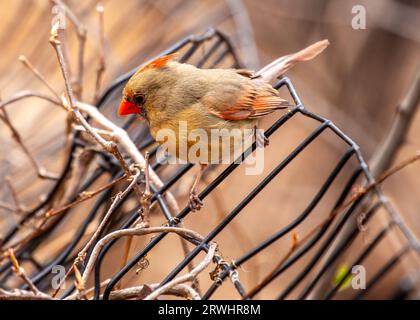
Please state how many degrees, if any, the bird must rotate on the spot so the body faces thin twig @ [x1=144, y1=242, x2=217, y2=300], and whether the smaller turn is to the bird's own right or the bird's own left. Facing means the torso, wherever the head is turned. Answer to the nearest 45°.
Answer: approximately 90° to the bird's own left

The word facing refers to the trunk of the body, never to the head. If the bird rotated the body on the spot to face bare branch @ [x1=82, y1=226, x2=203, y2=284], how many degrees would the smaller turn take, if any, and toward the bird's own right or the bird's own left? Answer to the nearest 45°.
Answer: approximately 90° to the bird's own left

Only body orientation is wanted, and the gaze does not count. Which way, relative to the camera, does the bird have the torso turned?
to the viewer's left

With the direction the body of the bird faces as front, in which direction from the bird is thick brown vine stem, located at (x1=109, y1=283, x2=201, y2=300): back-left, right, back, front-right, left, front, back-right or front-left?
left
